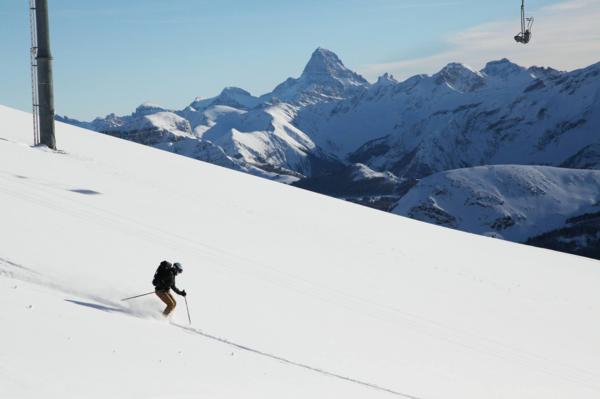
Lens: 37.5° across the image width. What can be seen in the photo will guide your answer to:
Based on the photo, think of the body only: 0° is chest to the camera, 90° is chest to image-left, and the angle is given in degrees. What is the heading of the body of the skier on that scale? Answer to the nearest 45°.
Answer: approximately 270°

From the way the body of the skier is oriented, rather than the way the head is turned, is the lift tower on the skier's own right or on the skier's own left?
on the skier's own left
